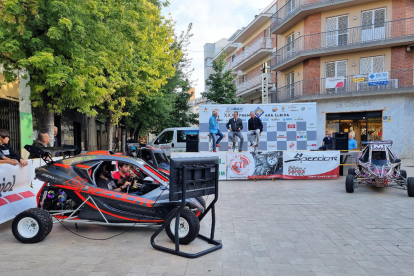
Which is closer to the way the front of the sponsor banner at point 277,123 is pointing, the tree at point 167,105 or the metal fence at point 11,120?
the metal fence

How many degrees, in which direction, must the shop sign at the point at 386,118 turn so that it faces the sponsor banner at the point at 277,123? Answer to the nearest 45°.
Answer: approximately 45° to its right

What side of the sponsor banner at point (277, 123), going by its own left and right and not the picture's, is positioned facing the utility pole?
back

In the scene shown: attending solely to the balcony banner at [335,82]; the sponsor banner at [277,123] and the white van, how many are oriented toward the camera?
2

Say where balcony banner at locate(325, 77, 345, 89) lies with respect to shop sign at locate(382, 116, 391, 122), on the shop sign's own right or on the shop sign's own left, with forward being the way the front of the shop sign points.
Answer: on the shop sign's own right

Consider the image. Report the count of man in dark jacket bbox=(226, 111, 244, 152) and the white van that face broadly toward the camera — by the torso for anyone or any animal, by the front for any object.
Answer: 1

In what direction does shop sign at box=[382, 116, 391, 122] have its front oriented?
toward the camera

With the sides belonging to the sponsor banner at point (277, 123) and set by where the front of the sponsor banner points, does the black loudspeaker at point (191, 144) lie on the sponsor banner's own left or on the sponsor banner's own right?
on the sponsor banner's own right

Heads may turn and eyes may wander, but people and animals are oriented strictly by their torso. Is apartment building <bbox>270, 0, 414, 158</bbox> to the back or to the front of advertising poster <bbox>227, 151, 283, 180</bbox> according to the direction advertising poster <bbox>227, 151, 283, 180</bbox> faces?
to the back

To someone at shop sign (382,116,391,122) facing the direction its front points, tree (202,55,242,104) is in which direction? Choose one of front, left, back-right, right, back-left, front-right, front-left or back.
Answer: right

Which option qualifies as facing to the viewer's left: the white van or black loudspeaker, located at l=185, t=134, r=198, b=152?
the white van

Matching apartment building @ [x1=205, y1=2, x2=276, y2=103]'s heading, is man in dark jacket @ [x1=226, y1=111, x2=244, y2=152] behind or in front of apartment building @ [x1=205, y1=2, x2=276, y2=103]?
in front

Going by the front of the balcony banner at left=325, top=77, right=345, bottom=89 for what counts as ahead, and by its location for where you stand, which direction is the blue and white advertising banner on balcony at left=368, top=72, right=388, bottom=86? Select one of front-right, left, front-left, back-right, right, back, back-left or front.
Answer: left

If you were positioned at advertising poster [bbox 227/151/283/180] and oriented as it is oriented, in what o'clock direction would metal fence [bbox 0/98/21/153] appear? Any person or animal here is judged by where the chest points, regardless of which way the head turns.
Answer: The metal fence is roughly at 3 o'clock from the advertising poster.

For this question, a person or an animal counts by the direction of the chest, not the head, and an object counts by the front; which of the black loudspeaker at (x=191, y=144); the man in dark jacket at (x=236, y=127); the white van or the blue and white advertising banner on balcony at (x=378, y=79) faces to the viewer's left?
the white van

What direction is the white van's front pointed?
to the viewer's left

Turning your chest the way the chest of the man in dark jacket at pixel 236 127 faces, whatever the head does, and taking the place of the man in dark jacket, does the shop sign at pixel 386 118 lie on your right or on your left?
on your left

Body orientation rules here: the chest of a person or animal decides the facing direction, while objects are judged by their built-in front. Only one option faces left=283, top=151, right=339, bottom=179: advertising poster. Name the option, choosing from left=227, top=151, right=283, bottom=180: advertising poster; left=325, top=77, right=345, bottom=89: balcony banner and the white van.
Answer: the balcony banner

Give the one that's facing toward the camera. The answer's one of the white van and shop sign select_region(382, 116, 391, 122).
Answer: the shop sign

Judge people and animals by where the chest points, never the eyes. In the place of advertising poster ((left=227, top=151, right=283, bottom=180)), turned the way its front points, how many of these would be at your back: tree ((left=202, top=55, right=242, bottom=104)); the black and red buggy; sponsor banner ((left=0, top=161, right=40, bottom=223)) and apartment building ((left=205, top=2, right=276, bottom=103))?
2

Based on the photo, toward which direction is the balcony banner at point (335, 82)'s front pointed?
toward the camera

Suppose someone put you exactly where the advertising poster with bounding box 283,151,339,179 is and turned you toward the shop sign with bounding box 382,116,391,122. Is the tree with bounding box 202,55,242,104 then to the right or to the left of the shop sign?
left
